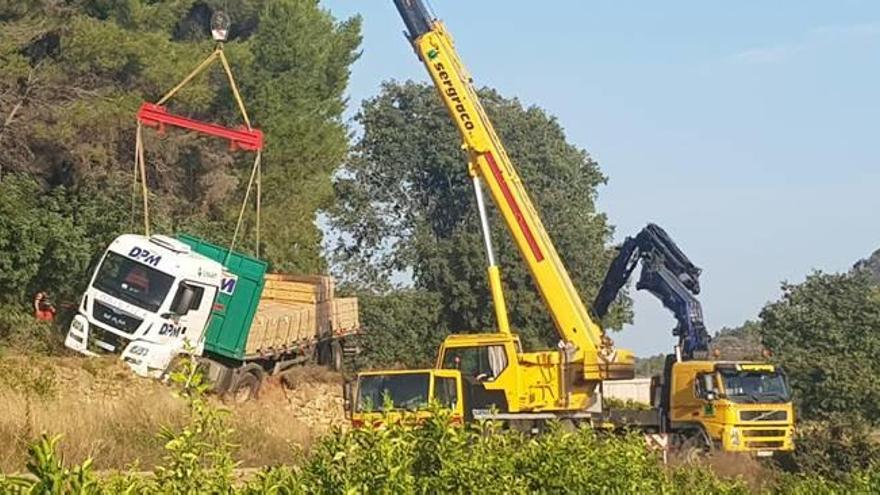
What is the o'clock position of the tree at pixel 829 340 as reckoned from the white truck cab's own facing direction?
The tree is roughly at 7 o'clock from the white truck cab.

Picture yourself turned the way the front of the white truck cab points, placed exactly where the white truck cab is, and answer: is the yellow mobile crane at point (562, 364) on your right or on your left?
on your left

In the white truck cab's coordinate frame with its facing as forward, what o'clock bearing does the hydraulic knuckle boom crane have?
The hydraulic knuckle boom crane is roughly at 8 o'clock from the white truck cab.

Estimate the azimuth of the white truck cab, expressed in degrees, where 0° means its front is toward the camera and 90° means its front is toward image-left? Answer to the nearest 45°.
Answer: approximately 45°

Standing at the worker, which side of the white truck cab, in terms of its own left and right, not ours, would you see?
right
